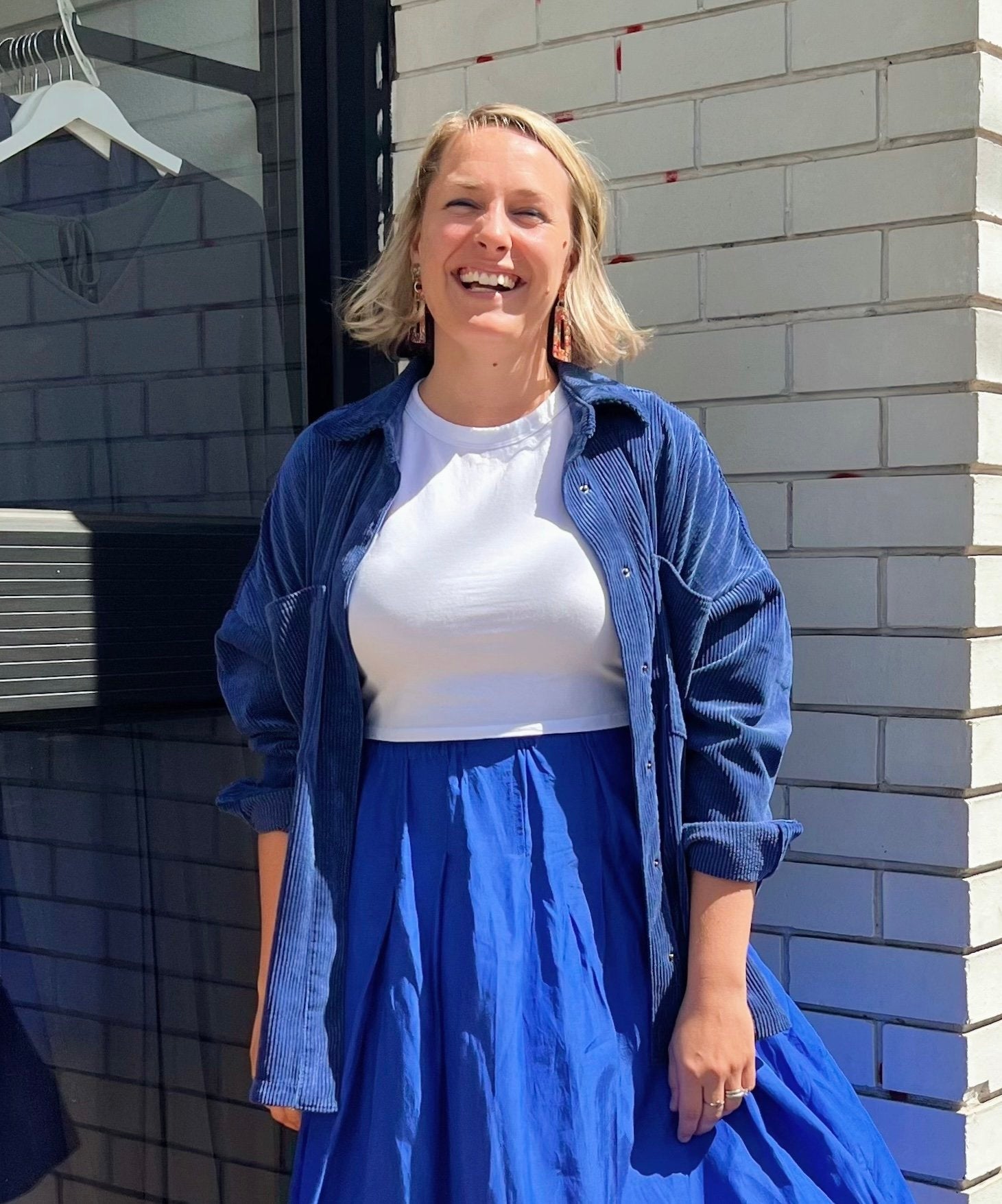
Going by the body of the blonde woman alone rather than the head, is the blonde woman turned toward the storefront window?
no

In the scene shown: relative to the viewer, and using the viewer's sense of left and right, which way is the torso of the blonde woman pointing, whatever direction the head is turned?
facing the viewer

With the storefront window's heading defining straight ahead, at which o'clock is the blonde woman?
The blonde woman is roughly at 11 o'clock from the storefront window.

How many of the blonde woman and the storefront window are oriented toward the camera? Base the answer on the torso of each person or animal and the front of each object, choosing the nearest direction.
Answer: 2

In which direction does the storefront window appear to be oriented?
toward the camera

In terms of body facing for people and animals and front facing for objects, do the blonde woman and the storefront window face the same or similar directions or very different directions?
same or similar directions

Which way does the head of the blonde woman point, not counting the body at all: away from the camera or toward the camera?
toward the camera
